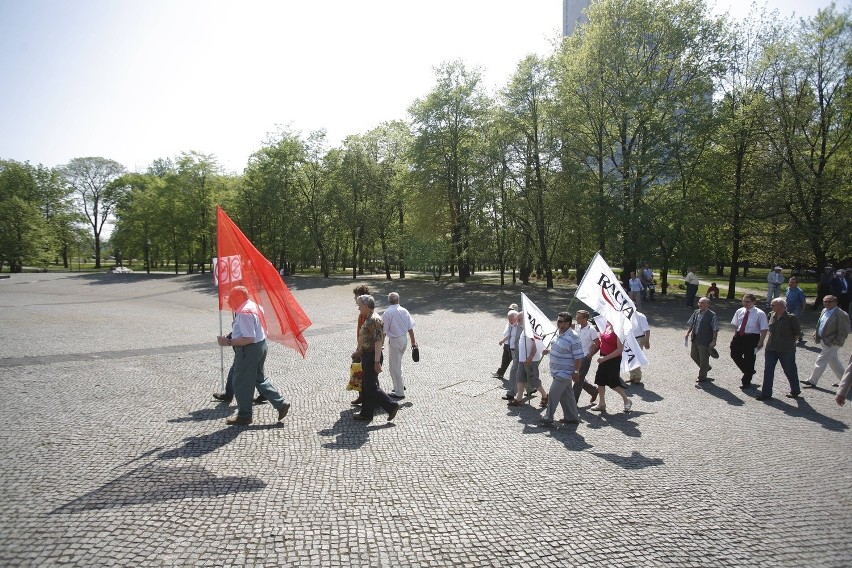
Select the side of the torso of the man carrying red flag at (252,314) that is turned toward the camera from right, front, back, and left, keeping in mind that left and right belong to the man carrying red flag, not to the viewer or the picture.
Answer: left

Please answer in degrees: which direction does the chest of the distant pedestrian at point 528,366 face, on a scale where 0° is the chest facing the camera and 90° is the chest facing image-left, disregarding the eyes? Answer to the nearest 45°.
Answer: approximately 90°

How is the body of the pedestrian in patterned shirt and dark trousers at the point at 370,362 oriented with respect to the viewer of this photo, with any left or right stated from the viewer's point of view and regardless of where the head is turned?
facing to the left of the viewer

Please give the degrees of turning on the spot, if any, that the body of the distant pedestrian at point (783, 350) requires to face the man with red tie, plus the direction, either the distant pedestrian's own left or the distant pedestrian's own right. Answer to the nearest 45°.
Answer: approximately 90° to the distant pedestrian's own right

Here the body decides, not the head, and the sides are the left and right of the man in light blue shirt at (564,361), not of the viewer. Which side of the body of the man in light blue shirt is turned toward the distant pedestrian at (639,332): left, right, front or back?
back

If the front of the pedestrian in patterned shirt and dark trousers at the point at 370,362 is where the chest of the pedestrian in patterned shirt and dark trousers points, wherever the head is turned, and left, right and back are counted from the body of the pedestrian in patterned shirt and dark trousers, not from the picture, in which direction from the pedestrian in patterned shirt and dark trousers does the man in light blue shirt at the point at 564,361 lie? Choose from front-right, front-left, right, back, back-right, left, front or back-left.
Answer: back

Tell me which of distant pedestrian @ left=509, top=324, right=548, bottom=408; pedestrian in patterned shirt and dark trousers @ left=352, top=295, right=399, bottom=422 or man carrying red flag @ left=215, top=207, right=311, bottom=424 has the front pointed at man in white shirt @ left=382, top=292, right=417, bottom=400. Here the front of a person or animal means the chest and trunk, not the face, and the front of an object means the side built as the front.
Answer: distant pedestrian @ left=509, top=324, right=548, bottom=408

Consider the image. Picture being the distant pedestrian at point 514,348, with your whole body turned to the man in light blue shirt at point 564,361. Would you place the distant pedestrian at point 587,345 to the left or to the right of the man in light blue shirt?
left

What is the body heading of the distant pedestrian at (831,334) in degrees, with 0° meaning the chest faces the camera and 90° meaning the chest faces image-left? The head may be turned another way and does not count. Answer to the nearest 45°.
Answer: approximately 45°
